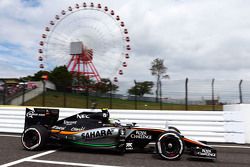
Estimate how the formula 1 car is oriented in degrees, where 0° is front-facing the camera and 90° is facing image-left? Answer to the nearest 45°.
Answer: approximately 270°

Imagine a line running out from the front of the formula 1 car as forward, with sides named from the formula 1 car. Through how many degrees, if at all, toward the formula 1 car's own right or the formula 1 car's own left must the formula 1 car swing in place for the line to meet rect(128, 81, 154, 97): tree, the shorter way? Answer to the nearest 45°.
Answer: approximately 90° to the formula 1 car's own left
